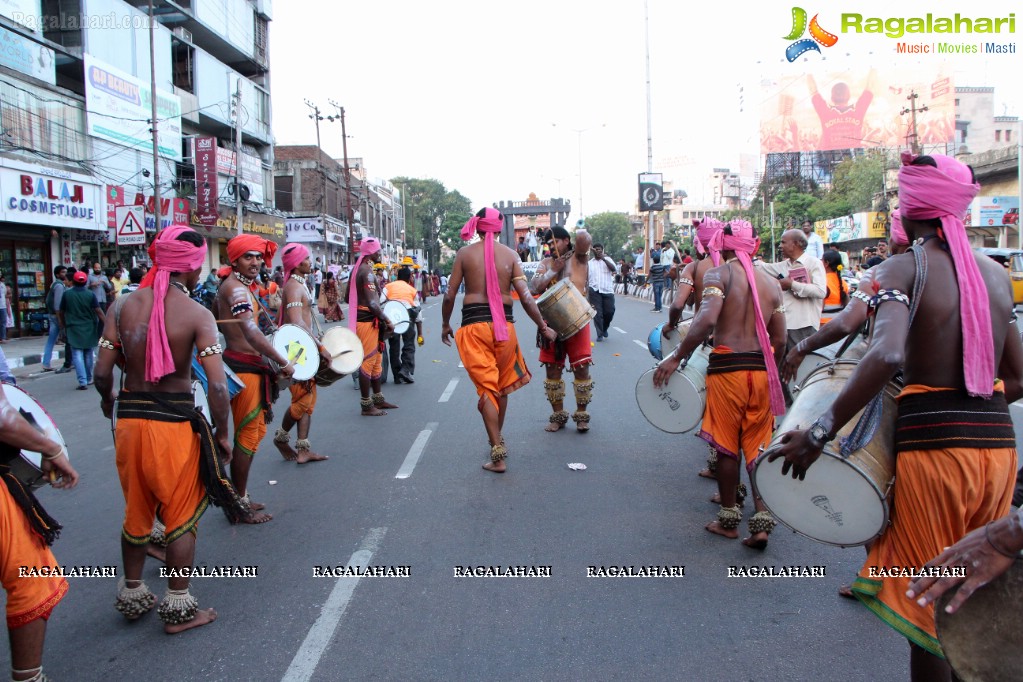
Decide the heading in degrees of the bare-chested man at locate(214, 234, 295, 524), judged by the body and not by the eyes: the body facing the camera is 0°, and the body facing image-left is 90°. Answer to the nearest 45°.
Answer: approximately 270°

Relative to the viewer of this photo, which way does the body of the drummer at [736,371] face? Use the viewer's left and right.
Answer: facing away from the viewer and to the left of the viewer

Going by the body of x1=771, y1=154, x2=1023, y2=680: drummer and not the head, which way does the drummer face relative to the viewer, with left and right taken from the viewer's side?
facing away from the viewer and to the left of the viewer

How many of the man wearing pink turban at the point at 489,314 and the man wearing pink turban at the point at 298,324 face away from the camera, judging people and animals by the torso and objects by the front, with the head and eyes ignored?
1

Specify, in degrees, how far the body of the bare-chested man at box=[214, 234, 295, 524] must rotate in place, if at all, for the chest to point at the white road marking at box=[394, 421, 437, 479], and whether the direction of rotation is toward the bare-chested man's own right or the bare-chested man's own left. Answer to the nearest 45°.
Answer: approximately 45° to the bare-chested man's own left

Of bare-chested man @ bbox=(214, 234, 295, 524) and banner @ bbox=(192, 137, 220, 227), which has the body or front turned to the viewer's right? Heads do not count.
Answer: the bare-chested man

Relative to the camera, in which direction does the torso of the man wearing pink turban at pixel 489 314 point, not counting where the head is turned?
away from the camera

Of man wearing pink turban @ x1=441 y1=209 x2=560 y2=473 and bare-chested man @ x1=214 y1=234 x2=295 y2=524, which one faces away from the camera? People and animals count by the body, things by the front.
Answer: the man wearing pink turban

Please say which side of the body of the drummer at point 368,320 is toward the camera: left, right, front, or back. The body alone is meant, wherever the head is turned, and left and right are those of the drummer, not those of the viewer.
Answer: right
